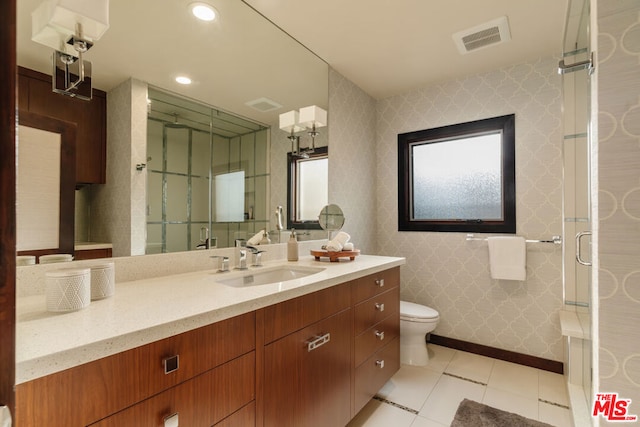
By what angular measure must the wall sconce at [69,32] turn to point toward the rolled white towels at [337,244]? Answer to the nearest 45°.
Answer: approximately 45° to its left

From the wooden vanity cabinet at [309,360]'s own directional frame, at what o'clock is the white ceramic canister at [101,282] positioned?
The white ceramic canister is roughly at 4 o'clock from the wooden vanity cabinet.

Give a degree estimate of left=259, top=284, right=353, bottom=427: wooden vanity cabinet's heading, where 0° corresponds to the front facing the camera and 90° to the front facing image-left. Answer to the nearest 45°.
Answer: approximately 315°

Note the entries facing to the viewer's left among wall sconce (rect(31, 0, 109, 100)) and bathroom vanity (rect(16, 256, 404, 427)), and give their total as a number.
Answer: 0

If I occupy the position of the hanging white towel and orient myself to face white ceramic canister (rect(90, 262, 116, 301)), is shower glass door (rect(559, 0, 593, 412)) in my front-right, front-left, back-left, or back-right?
front-left

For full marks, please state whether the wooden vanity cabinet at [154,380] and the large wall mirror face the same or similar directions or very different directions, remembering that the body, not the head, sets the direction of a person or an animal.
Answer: same or similar directions

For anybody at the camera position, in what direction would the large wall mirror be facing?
facing the viewer and to the right of the viewer

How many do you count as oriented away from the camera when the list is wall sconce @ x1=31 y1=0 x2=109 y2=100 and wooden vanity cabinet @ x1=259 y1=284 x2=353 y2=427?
0

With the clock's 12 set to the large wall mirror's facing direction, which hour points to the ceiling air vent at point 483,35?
The ceiling air vent is roughly at 11 o'clock from the large wall mirror.

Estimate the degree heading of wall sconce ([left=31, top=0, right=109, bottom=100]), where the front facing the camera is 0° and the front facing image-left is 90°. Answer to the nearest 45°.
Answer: approximately 315°

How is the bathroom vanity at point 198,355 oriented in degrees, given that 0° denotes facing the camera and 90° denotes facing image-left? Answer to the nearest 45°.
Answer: approximately 315°

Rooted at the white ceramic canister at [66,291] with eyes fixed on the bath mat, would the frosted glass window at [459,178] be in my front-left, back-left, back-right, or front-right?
front-left

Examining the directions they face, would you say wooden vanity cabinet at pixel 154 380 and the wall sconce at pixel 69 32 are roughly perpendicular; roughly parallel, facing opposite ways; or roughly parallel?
roughly parallel
